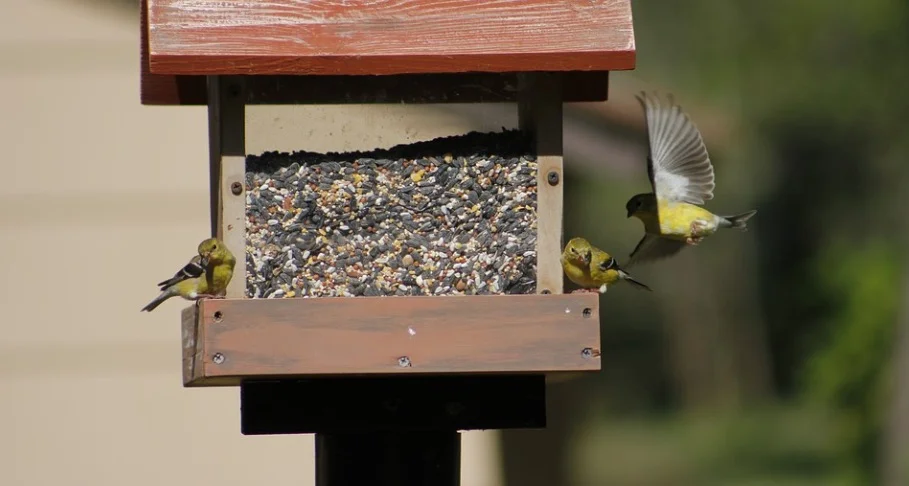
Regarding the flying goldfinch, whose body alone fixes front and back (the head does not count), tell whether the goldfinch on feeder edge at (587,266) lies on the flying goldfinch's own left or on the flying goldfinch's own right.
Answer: on the flying goldfinch's own left

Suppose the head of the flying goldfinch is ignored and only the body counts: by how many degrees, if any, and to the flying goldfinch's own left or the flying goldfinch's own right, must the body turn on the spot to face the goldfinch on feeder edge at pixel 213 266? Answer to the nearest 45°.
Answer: approximately 45° to the flying goldfinch's own left

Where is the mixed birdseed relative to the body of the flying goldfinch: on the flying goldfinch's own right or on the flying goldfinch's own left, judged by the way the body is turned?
on the flying goldfinch's own left

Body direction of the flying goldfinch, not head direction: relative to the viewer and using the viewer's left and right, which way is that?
facing to the left of the viewer

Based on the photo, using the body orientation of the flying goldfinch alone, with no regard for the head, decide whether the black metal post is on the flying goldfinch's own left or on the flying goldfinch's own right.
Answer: on the flying goldfinch's own left
